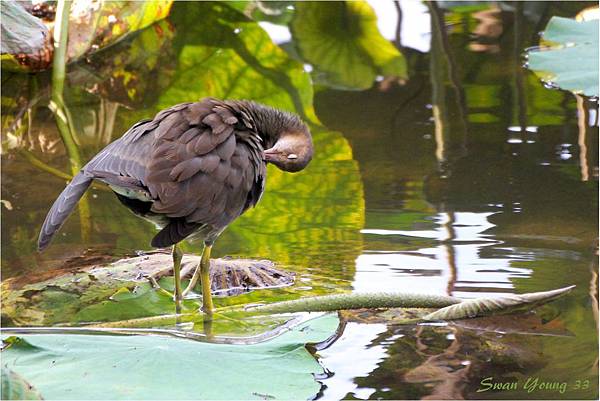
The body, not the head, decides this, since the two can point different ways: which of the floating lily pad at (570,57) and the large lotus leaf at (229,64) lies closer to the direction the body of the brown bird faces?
the floating lily pad

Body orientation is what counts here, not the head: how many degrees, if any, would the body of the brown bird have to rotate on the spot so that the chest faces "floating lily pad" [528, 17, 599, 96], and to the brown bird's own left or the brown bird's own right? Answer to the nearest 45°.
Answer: approximately 45° to the brown bird's own left

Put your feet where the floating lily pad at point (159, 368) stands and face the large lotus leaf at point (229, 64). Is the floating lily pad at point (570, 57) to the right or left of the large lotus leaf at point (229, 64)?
right

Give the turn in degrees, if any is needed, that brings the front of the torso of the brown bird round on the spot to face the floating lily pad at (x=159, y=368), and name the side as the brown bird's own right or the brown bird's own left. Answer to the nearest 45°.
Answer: approximately 90° to the brown bird's own right

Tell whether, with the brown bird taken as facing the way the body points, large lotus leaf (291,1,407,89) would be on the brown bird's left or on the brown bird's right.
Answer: on the brown bird's left

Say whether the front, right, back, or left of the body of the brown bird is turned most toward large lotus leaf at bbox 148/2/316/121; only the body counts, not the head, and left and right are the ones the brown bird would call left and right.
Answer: left

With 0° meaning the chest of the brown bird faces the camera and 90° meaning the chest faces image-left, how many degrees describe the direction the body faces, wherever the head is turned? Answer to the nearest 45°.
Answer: approximately 270°
